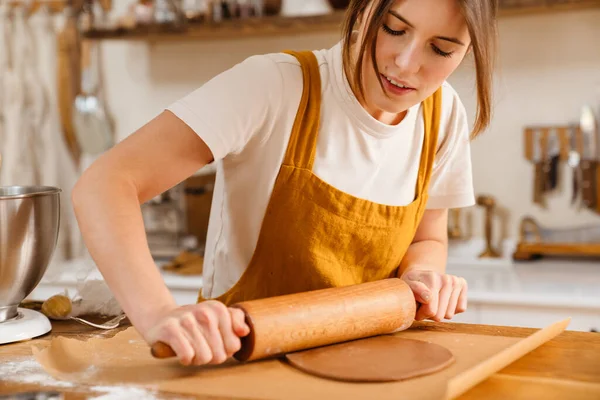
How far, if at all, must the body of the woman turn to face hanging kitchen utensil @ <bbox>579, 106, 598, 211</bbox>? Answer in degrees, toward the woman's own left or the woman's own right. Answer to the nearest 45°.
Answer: approximately 90° to the woman's own left

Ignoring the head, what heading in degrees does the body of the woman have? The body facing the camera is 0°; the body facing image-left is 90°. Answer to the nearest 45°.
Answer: approximately 315°

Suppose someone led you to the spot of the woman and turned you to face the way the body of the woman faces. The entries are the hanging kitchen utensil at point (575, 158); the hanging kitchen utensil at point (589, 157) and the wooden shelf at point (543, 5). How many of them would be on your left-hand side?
3

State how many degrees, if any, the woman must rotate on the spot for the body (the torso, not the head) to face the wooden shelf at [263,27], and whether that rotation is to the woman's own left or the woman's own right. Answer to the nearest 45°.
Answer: approximately 135° to the woman's own left

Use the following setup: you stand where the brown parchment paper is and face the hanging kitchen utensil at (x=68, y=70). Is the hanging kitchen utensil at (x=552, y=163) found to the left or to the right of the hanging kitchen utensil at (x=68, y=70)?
right

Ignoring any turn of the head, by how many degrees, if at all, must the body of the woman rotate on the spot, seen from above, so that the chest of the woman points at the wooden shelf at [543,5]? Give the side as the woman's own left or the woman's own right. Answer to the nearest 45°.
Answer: approximately 90° to the woman's own left

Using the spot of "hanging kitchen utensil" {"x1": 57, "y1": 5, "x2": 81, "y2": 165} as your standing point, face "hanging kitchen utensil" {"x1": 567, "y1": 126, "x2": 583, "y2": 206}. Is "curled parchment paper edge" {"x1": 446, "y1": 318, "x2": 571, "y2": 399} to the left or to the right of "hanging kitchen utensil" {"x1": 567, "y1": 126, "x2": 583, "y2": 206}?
right
